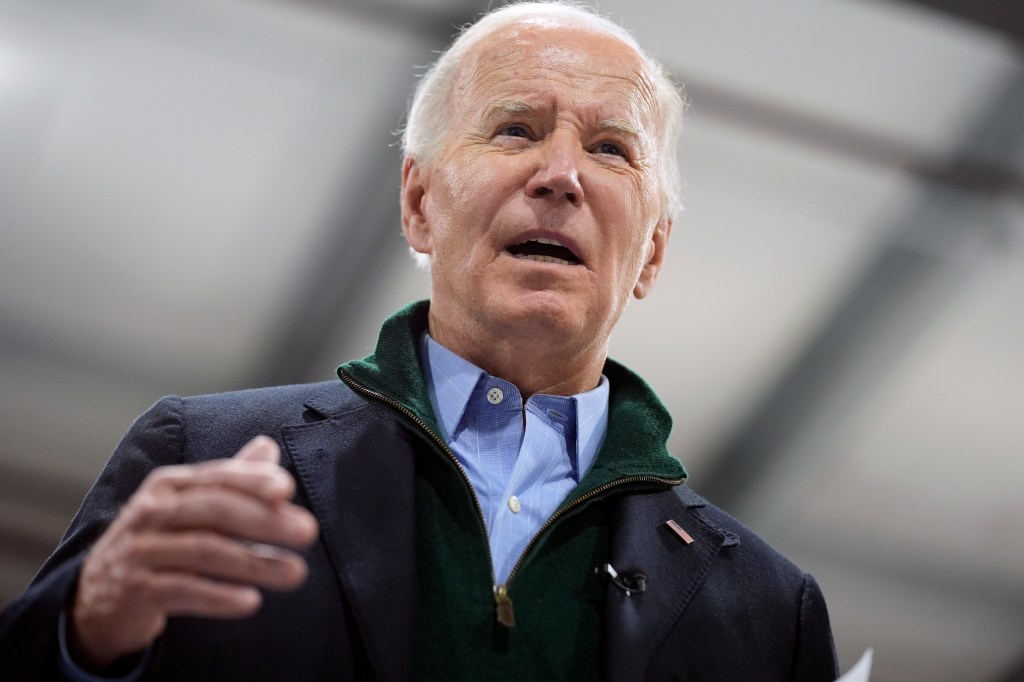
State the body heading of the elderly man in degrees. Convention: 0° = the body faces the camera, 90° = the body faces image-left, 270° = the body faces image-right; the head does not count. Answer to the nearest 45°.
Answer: approximately 0°

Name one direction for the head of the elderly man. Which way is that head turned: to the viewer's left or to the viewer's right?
to the viewer's right
